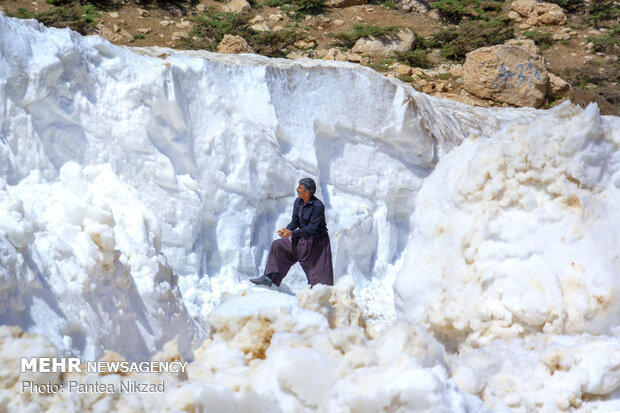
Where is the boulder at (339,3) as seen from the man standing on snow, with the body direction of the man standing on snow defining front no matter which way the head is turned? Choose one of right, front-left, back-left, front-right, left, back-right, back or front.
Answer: back-right

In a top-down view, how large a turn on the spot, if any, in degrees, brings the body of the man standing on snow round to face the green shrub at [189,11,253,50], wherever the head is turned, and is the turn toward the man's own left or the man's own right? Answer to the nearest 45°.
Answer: approximately 135° to the man's own right

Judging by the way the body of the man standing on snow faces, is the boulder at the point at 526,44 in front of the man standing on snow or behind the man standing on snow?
behind

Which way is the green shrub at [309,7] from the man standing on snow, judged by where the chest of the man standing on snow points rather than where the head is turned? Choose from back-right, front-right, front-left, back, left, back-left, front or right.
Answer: back-right

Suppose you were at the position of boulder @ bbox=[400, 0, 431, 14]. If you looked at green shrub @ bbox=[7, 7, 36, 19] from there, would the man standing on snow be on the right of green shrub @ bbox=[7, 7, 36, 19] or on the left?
left

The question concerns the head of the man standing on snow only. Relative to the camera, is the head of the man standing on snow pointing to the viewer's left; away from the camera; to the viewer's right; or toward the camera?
to the viewer's left

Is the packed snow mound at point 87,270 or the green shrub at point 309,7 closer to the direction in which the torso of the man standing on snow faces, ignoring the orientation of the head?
the packed snow mound

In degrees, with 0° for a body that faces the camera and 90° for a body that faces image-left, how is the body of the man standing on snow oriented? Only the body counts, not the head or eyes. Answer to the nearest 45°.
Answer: approximately 45°

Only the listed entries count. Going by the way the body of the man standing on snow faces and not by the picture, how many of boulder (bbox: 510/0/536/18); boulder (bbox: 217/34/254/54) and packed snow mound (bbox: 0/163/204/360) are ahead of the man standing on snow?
1

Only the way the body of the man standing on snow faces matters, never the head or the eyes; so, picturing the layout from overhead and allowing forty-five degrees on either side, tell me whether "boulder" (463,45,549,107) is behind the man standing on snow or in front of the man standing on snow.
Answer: behind

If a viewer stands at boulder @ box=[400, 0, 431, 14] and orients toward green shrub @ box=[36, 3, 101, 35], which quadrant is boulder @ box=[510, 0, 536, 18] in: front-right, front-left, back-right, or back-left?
back-left

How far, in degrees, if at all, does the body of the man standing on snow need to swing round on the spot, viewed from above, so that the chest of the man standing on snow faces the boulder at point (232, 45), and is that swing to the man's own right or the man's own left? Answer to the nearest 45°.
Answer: approximately 135° to the man's own right

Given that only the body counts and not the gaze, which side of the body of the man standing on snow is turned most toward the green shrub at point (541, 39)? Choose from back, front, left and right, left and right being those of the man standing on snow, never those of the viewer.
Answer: back
